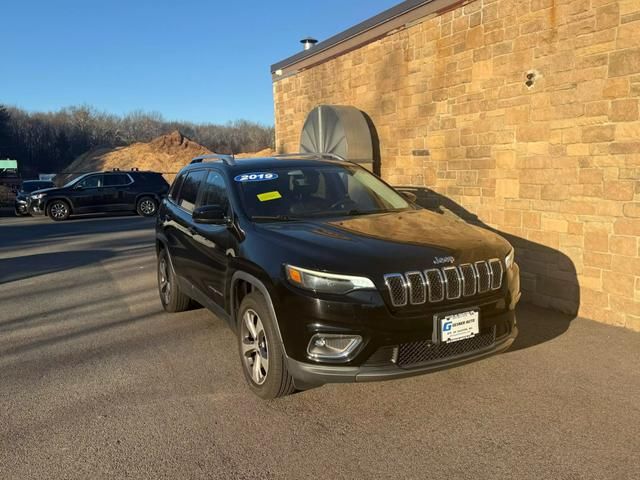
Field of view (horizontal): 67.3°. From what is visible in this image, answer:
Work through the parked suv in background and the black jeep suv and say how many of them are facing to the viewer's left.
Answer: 1

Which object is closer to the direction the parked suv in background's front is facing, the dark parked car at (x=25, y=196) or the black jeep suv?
the dark parked car

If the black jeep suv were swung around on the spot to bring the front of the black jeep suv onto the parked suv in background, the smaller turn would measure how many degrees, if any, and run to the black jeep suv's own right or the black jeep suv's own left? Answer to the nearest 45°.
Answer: approximately 180°

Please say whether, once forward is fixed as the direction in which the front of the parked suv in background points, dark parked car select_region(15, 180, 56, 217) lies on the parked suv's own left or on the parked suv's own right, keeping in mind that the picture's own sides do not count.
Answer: on the parked suv's own right

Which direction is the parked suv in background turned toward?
to the viewer's left

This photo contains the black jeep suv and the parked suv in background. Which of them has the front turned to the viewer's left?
the parked suv in background

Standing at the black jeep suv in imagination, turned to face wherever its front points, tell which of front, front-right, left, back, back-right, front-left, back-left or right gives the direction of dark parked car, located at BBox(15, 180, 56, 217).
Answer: back

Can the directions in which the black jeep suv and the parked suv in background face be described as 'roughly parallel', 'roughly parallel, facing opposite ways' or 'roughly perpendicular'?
roughly perpendicular

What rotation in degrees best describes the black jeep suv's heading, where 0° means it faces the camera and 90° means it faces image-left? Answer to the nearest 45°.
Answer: approximately 315°

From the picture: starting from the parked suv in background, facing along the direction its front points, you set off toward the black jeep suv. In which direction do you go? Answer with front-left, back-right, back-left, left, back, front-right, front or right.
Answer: left
